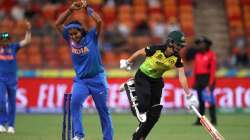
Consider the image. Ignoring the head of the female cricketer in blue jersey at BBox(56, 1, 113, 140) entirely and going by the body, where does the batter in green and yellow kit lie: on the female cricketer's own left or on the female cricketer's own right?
on the female cricketer's own left

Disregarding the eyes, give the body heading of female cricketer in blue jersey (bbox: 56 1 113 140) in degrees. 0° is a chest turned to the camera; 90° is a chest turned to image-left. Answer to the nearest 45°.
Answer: approximately 45°

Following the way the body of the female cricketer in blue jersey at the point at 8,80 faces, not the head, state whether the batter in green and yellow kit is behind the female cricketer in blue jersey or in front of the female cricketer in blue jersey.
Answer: in front

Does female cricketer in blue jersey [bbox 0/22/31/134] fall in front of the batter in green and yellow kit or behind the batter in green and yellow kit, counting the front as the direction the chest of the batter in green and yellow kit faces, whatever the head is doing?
behind

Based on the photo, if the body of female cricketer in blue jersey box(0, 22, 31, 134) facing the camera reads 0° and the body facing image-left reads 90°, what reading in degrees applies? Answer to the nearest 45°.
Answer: approximately 0°

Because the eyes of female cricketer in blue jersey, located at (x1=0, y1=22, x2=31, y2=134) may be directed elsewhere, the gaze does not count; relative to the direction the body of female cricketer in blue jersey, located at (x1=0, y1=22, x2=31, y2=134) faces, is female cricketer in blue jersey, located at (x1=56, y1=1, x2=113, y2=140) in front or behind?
in front

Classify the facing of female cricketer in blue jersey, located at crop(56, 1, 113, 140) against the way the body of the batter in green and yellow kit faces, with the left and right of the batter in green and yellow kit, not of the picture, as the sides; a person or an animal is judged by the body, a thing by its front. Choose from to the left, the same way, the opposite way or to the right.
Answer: to the right
